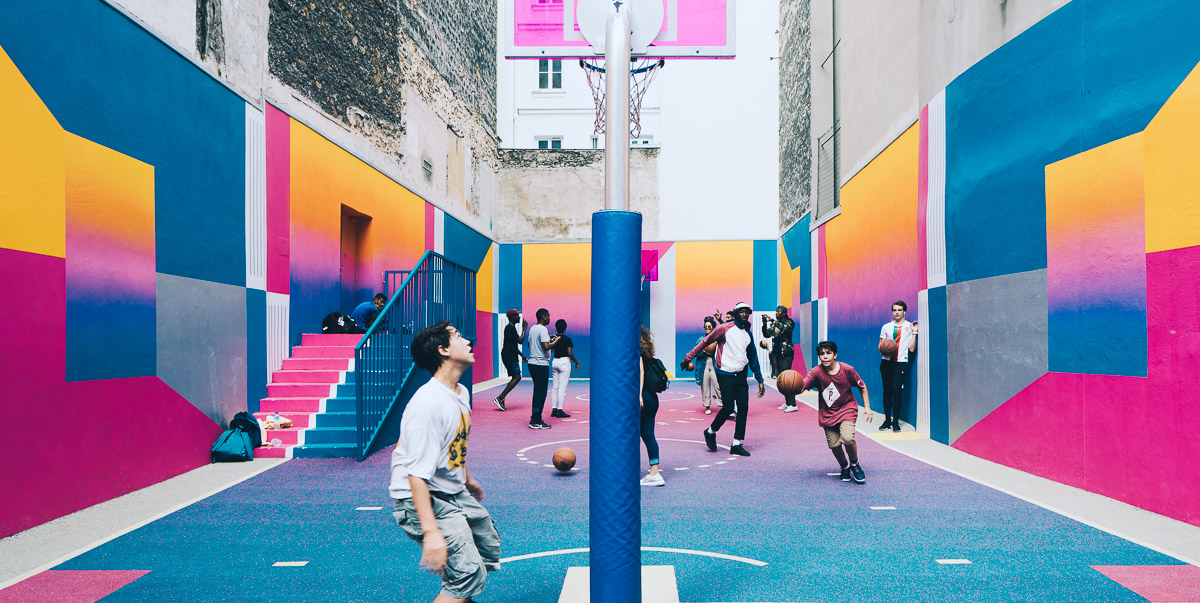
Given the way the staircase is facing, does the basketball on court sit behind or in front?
in front

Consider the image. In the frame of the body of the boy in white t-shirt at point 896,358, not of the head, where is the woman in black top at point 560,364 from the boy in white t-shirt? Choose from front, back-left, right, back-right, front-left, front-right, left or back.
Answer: right

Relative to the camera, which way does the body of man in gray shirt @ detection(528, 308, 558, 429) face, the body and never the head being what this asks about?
to the viewer's right

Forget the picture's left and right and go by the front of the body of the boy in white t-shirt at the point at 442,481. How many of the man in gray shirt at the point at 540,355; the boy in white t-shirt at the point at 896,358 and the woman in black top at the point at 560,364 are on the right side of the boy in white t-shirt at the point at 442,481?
0

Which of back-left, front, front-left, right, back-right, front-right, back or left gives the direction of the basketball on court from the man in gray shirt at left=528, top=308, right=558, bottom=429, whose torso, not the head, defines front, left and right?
right

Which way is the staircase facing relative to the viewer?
toward the camera

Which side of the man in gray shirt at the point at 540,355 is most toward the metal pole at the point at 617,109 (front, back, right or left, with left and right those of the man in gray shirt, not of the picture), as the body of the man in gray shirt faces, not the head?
right

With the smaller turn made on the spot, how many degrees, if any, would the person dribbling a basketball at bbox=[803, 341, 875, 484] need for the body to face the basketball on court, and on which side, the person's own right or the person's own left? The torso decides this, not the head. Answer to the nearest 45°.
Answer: approximately 90° to the person's own right

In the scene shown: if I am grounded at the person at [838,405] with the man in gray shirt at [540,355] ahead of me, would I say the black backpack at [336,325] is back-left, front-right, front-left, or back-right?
front-left

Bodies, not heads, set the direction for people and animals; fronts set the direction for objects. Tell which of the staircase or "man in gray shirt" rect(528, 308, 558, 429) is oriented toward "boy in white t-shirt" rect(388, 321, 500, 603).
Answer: the staircase

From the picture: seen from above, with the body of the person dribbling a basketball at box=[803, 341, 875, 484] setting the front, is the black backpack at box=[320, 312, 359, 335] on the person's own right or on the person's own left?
on the person's own right

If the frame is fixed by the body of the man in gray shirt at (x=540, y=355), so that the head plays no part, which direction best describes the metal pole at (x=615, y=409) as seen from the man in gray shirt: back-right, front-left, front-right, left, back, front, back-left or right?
right

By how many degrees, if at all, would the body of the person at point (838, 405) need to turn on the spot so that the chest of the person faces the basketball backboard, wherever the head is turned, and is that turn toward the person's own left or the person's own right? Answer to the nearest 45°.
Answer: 0° — they already face it

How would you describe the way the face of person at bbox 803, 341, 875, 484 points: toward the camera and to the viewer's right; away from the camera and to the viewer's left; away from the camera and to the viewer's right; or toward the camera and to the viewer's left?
toward the camera and to the viewer's left

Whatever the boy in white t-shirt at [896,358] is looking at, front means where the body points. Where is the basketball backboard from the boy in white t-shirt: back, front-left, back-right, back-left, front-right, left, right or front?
front
